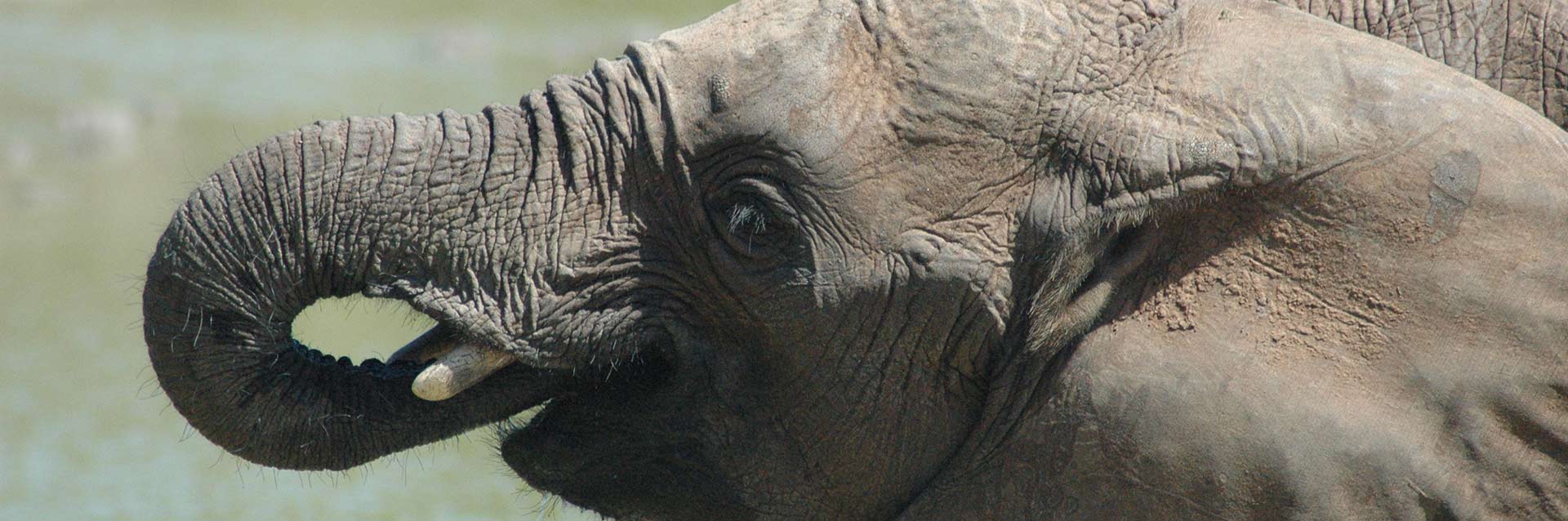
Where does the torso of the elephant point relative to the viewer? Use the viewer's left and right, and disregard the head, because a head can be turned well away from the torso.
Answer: facing to the left of the viewer
